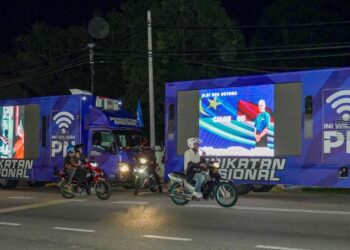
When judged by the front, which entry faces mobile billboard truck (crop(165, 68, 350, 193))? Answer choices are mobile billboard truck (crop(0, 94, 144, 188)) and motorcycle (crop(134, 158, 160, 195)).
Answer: mobile billboard truck (crop(0, 94, 144, 188))

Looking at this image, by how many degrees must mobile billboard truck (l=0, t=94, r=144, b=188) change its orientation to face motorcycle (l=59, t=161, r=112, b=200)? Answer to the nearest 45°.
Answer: approximately 45° to its right

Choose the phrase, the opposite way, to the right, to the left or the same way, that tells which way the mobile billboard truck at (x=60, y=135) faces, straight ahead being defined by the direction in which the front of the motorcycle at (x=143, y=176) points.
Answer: to the left

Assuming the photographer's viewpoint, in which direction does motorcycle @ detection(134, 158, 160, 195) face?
facing the viewer and to the left of the viewer

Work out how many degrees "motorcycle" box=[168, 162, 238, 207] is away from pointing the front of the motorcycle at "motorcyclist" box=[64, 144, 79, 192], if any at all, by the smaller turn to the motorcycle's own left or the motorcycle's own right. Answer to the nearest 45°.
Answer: approximately 135° to the motorcycle's own left

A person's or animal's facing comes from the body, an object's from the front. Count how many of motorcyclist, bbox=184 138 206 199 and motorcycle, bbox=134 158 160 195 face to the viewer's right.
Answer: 1

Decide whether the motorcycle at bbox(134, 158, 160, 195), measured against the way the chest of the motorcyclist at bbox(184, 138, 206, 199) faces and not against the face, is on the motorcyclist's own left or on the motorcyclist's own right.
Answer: on the motorcyclist's own left

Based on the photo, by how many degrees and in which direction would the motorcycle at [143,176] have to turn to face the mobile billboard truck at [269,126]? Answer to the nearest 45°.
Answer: approximately 90° to its left

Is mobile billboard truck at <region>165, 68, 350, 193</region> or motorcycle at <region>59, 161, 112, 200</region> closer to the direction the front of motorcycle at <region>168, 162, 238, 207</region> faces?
the mobile billboard truck

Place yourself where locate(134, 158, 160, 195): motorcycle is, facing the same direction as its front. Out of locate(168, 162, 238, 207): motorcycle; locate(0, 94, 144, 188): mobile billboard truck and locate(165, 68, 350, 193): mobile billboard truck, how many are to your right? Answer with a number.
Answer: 1

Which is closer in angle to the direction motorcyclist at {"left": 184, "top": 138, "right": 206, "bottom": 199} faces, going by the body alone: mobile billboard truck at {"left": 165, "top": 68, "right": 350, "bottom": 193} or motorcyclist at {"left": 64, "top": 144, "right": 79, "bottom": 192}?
the mobile billboard truck

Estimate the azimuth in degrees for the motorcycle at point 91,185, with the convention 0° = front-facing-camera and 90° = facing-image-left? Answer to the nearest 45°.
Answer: approximately 315°

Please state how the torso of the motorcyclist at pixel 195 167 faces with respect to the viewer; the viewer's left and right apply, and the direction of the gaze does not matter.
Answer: facing to the right of the viewer

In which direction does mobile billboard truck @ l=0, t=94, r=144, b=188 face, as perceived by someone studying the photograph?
facing the viewer and to the right of the viewer

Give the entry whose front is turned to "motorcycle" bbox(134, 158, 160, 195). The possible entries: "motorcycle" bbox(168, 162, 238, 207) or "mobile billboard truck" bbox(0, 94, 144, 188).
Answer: the mobile billboard truck

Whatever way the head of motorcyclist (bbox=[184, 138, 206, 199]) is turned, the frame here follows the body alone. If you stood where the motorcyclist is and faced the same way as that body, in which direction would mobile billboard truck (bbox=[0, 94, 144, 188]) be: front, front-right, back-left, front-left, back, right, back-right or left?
back-left

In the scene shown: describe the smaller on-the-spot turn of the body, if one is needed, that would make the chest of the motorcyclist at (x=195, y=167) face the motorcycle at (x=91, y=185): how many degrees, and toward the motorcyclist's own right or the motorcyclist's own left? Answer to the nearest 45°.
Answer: approximately 135° to the motorcyclist's own left

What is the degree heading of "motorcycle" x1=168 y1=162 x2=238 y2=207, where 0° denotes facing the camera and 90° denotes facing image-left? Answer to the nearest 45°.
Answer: approximately 270°
